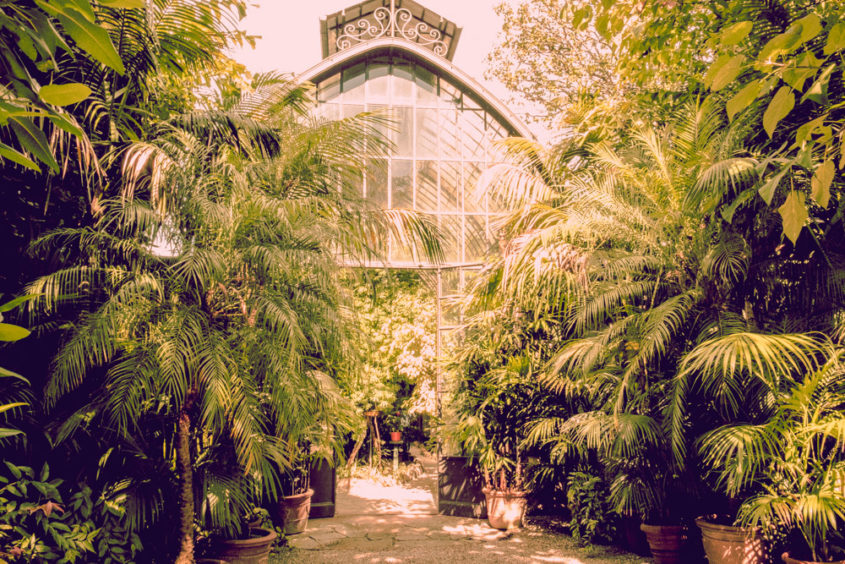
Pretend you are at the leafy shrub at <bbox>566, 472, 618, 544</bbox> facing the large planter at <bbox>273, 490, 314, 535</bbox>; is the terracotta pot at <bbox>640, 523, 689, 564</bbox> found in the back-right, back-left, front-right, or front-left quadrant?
back-left

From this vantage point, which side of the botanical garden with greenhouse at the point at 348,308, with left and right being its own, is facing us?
front
